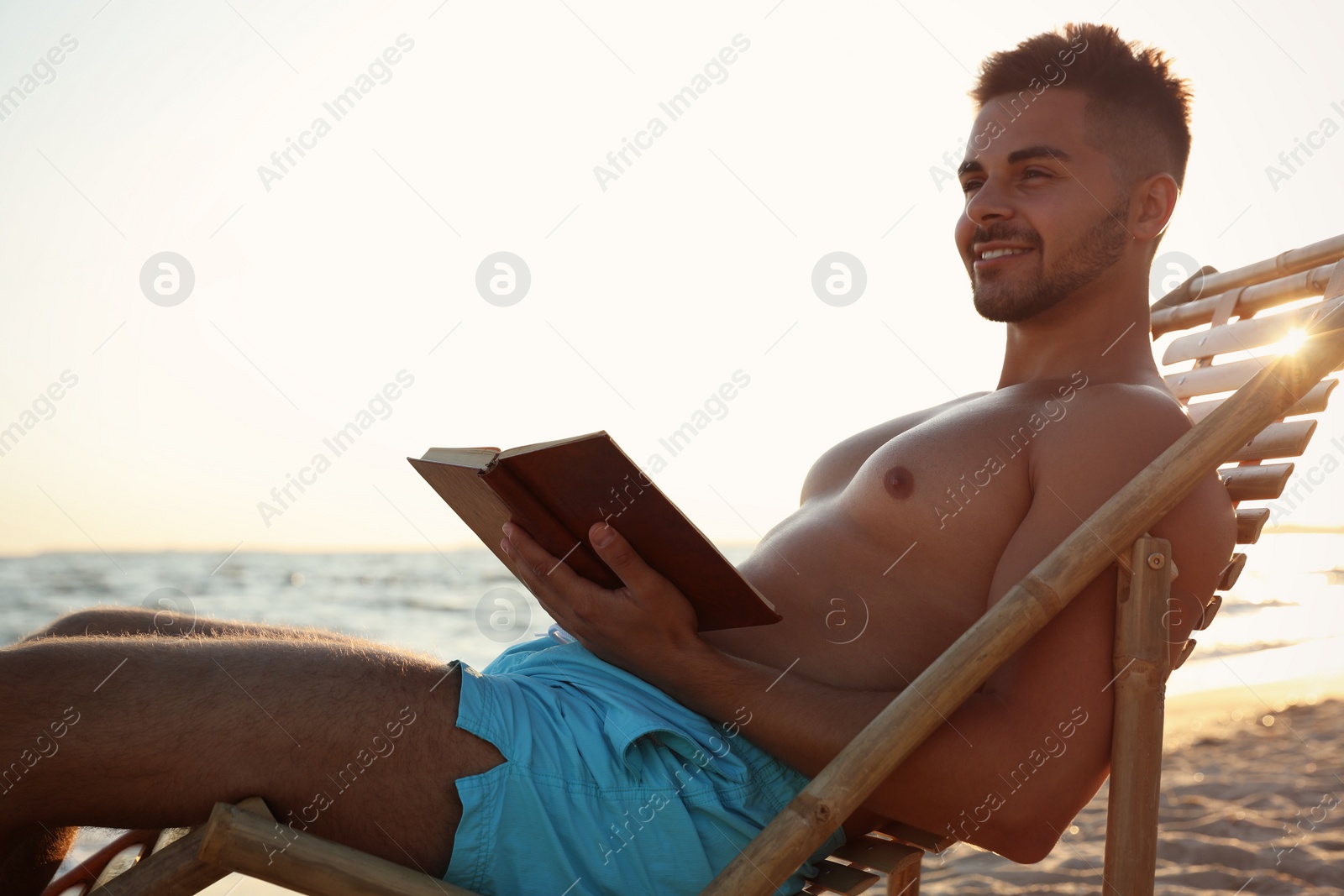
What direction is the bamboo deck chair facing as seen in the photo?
to the viewer's left
